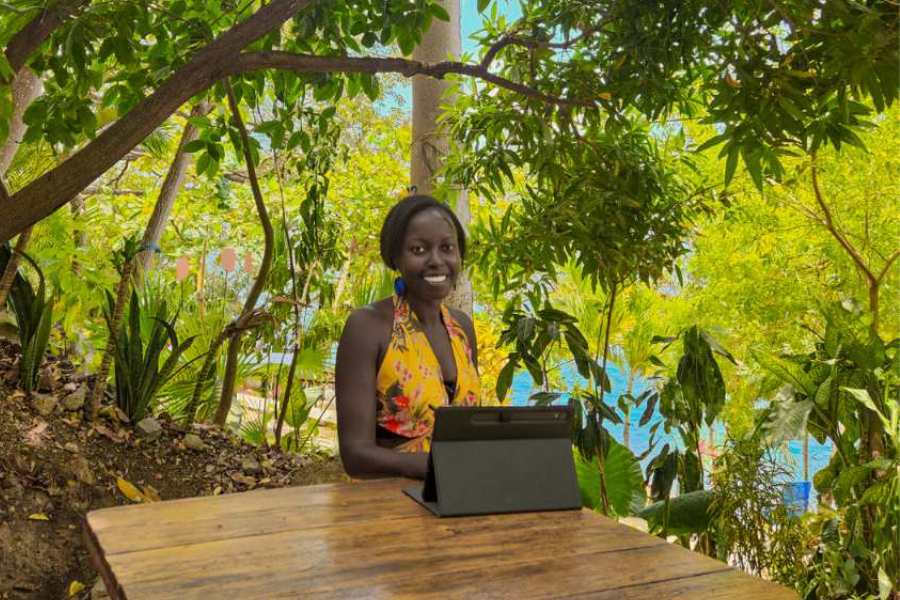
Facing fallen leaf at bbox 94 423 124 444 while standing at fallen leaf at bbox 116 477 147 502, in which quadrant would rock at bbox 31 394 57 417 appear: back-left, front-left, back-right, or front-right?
front-left

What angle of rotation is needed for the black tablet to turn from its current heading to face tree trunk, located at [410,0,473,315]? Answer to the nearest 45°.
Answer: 0° — it already faces it

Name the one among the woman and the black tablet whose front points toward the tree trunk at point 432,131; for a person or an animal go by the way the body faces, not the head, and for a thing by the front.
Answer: the black tablet

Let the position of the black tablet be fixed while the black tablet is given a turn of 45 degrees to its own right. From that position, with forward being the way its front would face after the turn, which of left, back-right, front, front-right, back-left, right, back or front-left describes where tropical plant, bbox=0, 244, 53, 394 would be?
left

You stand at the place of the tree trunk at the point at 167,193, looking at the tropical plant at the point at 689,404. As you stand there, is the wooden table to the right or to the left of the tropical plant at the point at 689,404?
right

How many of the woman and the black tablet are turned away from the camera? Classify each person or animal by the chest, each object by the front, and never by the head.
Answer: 1

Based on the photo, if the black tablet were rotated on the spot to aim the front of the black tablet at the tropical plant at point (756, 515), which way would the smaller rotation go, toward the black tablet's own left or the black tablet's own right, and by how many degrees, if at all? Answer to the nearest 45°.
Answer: approximately 45° to the black tablet's own right

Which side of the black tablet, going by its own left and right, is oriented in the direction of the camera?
back

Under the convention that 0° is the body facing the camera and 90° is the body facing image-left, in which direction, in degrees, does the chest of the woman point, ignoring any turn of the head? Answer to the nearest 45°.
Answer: approximately 315°

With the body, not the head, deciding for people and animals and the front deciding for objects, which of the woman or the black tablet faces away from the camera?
the black tablet

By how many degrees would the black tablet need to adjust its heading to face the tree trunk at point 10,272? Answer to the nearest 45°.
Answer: approximately 45° to its left

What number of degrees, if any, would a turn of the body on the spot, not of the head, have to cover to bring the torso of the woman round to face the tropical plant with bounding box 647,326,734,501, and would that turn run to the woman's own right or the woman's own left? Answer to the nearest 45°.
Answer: approximately 90° to the woman's own left
